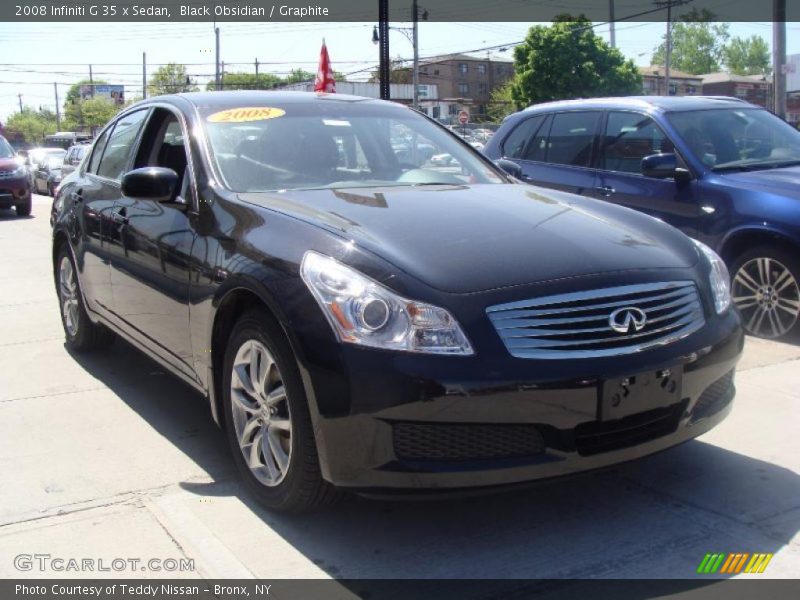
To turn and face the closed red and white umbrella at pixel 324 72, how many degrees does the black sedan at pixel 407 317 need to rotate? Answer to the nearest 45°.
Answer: approximately 135° to its left

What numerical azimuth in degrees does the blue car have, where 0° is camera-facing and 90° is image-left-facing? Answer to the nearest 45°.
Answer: approximately 315°

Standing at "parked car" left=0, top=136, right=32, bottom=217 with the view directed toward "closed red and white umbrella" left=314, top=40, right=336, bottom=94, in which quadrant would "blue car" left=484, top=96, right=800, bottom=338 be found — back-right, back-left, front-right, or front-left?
front-right

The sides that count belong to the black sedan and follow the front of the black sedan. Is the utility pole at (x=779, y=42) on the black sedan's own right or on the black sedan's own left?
on the black sedan's own left

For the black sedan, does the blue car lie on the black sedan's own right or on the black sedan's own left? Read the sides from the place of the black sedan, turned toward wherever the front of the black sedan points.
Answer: on the black sedan's own left

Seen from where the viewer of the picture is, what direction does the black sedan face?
facing the viewer and to the right of the viewer

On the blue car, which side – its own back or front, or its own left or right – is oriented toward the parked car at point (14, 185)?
back

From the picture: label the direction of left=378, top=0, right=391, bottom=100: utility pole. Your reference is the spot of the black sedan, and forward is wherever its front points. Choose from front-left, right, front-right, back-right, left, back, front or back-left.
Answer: back-left

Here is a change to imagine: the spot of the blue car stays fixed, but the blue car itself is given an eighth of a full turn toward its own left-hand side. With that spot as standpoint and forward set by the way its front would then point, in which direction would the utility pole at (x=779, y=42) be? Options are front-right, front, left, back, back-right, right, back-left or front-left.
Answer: left

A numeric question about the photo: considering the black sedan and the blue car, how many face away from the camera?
0

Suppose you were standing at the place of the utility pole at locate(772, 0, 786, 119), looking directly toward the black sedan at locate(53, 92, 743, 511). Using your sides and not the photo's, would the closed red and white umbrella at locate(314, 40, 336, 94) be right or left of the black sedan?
right

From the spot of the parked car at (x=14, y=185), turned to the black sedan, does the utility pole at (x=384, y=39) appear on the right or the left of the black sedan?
left

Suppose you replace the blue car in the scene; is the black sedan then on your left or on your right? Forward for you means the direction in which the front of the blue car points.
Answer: on your right

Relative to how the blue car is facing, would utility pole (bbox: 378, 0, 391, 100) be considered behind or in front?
behind
